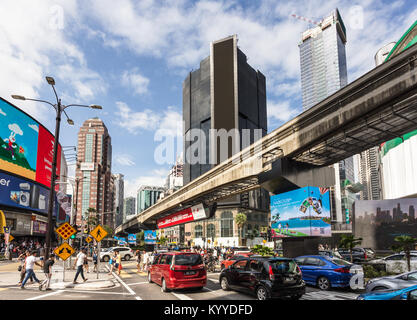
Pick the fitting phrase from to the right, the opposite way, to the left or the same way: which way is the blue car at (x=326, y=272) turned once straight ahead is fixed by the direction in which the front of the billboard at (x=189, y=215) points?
to the right

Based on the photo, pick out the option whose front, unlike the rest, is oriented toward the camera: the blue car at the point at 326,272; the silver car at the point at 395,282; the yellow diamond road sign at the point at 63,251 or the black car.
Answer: the yellow diamond road sign

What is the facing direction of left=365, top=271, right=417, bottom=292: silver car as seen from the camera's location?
facing to the left of the viewer

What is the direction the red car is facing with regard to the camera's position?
facing away from the viewer and to the left of the viewer

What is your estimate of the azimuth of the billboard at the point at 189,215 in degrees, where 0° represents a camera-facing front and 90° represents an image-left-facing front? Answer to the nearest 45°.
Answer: approximately 45°

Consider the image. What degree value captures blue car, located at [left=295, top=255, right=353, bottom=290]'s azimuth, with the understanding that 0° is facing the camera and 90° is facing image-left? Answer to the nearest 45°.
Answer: approximately 135°

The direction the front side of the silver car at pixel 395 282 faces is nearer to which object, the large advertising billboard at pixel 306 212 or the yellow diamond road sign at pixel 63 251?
the yellow diamond road sign

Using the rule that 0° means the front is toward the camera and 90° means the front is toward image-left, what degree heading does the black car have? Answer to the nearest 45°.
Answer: approximately 135°
